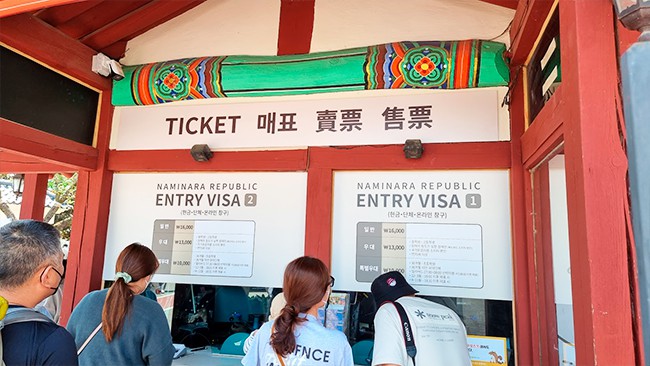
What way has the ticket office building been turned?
toward the camera
